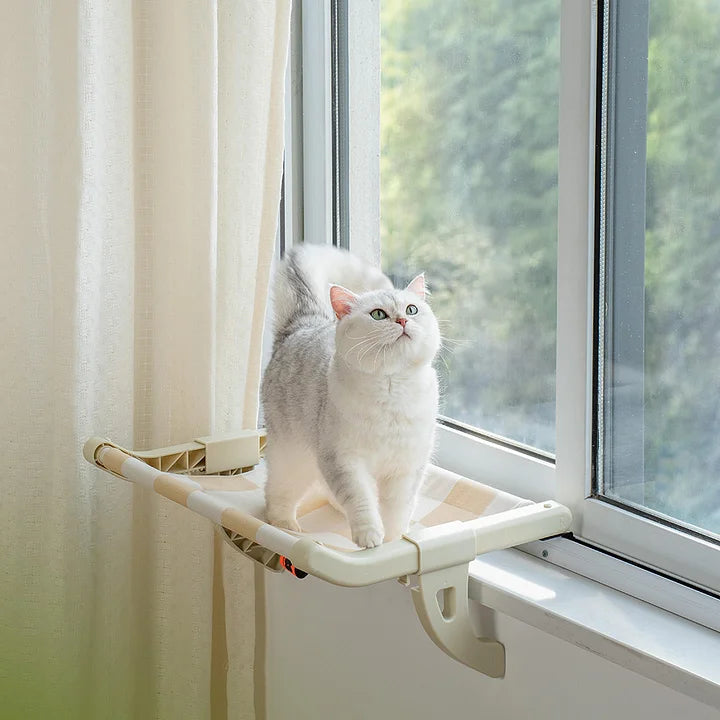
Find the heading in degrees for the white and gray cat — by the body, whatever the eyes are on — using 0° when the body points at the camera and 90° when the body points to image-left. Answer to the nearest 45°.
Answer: approximately 315°
